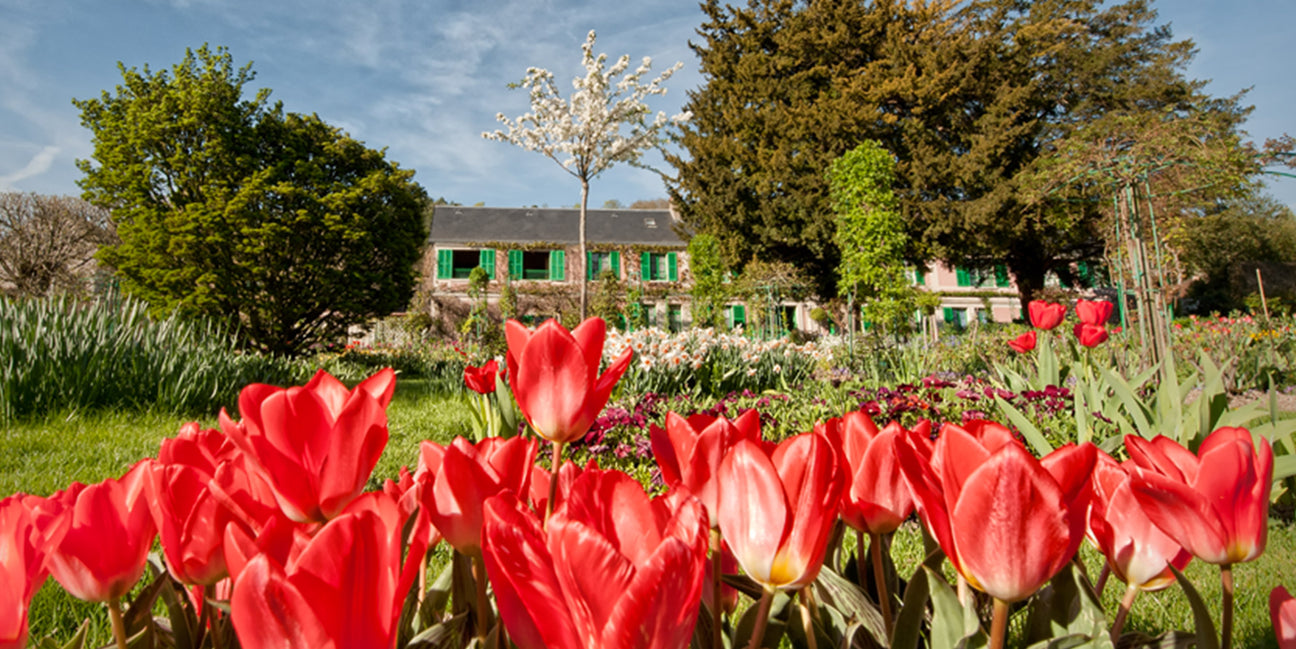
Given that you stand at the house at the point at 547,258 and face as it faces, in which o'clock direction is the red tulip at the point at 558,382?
The red tulip is roughly at 12 o'clock from the house.

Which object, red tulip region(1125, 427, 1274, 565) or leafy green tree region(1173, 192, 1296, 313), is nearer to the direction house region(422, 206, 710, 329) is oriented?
the red tulip

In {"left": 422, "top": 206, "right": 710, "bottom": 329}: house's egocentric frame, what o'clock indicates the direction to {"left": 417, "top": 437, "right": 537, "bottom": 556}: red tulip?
The red tulip is roughly at 12 o'clock from the house.

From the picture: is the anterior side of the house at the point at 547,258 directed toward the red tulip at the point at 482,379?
yes

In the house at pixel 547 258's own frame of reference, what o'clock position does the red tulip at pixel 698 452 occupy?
The red tulip is roughly at 12 o'clock from the house.

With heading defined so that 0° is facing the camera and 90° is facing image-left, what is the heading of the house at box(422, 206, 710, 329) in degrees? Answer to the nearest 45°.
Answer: approximately 0°

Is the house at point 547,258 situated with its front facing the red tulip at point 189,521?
yes
